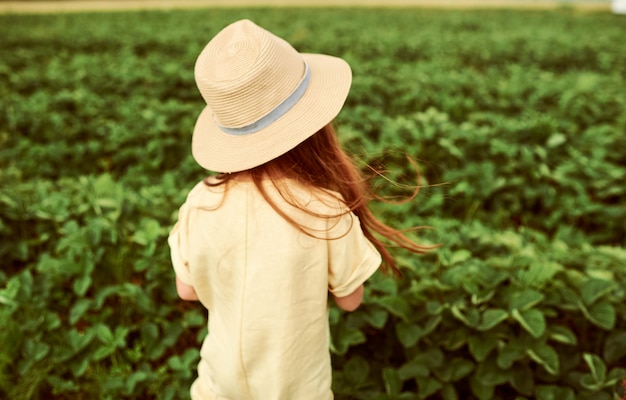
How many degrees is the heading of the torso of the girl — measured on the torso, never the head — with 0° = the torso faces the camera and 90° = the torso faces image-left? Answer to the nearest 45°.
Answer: approximately 180°

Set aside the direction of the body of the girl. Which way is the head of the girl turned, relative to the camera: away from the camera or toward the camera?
away from the camera
